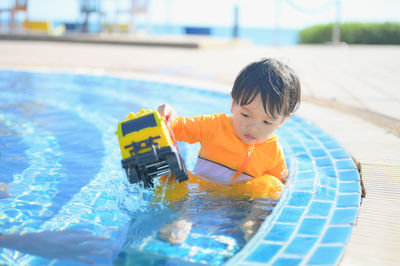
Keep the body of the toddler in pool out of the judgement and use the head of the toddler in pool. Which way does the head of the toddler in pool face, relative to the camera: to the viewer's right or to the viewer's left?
to the viewer's left

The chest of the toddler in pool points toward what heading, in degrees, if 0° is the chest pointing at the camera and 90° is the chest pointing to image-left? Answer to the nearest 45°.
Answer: approximately 0°
